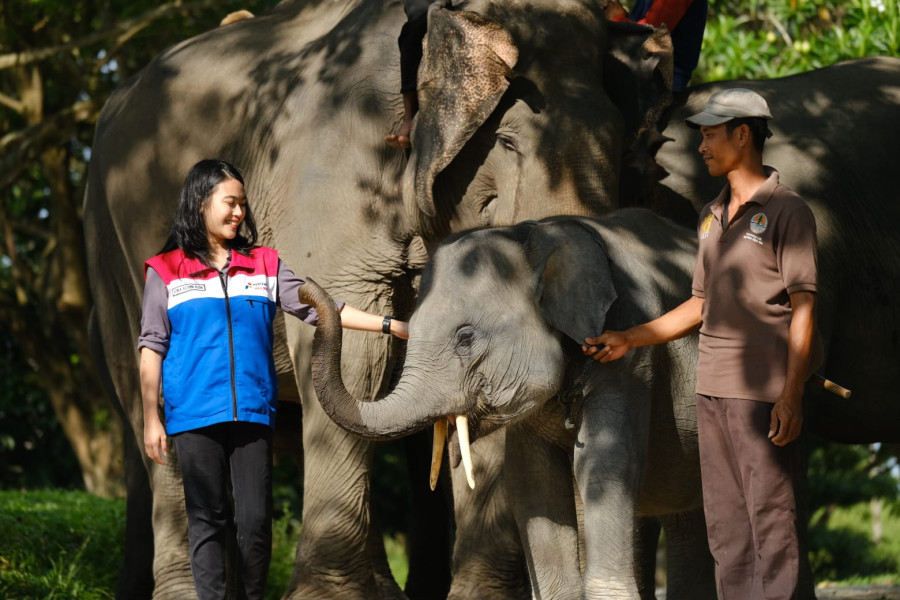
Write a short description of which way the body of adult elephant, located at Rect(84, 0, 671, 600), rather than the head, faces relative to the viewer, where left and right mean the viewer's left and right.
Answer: facing the viewer and to the right of the viewer

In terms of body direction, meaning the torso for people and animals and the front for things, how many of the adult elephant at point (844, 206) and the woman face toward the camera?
1

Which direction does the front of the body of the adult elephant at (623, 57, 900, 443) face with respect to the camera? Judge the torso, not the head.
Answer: to the viewer's left

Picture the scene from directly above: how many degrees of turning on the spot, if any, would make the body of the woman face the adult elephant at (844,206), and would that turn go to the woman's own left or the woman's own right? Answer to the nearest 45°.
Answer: approximately 90° to the woman's own left

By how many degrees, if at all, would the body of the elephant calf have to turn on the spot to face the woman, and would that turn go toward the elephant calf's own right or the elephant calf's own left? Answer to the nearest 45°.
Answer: approximately 45° to the elephant calf's own right

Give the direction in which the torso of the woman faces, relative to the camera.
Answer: toward the camera

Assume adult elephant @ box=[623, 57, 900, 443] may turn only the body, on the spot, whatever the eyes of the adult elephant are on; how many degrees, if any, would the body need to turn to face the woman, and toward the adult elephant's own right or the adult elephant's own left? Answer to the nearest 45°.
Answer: approximately 45° to the adult elephant's own left

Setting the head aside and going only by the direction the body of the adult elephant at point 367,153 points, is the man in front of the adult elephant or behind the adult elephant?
in front

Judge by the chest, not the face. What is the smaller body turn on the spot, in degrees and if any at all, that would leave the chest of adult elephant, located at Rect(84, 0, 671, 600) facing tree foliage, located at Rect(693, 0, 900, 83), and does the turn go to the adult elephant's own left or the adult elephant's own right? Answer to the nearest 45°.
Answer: approximately 90° to the adult elephant's own left

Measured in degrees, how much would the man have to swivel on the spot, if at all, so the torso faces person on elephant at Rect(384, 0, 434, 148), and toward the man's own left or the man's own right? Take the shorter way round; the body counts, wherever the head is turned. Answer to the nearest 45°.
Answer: approximately 90° to the man's own right

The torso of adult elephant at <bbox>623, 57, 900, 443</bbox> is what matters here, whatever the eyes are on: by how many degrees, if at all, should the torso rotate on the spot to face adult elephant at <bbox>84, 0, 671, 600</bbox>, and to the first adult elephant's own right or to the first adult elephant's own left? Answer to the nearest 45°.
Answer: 0° — it already faces it

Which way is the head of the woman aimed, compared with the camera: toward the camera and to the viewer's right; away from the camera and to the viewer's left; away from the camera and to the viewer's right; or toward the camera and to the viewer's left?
toward the camera and to the viewer's right
